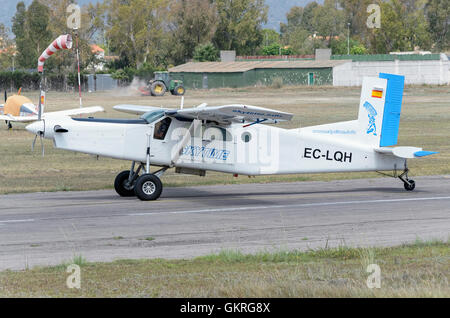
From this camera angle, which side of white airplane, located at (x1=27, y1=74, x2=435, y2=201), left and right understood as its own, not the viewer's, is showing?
left
